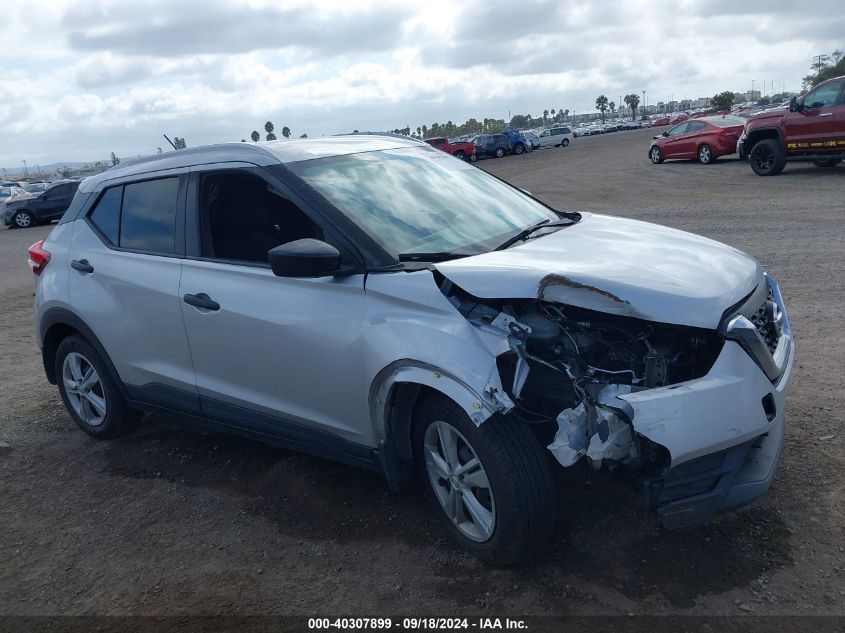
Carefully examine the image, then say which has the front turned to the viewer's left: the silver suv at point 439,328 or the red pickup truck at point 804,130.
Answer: the red pickup truck

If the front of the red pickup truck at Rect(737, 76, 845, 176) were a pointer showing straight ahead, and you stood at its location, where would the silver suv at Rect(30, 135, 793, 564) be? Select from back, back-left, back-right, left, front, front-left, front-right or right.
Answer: left

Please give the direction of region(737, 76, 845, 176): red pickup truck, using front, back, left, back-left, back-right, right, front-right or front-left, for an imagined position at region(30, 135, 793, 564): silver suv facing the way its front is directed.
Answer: left

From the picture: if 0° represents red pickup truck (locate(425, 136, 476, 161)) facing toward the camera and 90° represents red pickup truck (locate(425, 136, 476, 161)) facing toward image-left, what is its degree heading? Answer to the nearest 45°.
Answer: approximately 135°

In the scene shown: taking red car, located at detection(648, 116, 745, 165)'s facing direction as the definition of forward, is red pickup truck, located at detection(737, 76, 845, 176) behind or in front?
behind

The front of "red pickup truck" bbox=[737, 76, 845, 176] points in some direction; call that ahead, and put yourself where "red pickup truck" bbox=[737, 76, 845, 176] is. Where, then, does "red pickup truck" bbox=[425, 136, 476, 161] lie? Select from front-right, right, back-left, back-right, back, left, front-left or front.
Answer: front-right

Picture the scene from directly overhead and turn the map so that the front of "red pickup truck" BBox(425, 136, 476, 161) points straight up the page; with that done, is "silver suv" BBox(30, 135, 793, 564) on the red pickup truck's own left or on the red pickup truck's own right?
on the red pickup truck's own left

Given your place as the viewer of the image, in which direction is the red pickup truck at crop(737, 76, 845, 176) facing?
facing to the left of the viewer

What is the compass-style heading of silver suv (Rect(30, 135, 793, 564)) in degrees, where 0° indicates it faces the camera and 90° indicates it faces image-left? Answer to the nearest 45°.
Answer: approximately 315°

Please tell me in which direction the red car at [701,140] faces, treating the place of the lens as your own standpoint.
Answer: facing away from the viewer and to the left of the viewer
